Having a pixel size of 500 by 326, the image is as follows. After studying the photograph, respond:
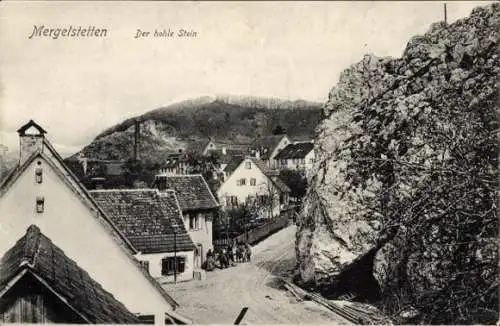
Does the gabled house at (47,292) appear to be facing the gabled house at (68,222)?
no

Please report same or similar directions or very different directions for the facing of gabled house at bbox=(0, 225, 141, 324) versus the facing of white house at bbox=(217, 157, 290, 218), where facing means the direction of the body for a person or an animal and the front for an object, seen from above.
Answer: same or similar directions

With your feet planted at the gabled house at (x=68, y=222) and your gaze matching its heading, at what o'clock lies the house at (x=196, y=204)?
The house is roughly at 8 o'clock from the gabled house.

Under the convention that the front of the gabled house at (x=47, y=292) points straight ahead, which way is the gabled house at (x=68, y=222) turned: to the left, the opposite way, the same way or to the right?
the same way

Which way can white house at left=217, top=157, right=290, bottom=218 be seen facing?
toward the camera

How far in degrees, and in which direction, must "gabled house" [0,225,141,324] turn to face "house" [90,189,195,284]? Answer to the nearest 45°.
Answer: approximately 135° to its left

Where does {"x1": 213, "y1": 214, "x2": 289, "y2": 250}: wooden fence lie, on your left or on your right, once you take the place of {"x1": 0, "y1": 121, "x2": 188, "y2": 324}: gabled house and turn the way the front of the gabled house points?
on your left

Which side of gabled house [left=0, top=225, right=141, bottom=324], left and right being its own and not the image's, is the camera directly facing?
front

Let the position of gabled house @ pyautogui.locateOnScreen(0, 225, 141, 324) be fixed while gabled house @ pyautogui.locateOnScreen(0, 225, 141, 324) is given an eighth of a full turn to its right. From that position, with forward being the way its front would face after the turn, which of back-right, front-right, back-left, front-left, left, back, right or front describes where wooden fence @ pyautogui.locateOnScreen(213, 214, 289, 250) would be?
back
